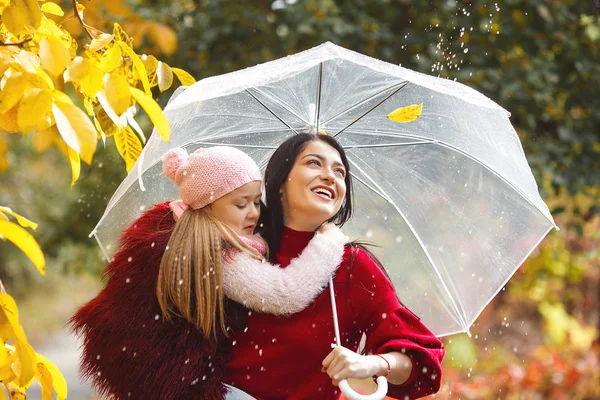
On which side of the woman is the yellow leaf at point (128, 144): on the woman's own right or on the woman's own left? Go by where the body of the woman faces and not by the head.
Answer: on the woman's own right

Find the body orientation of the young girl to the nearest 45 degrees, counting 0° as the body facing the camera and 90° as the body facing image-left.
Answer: approximately 270°

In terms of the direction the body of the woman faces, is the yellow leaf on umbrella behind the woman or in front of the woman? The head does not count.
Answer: behind
